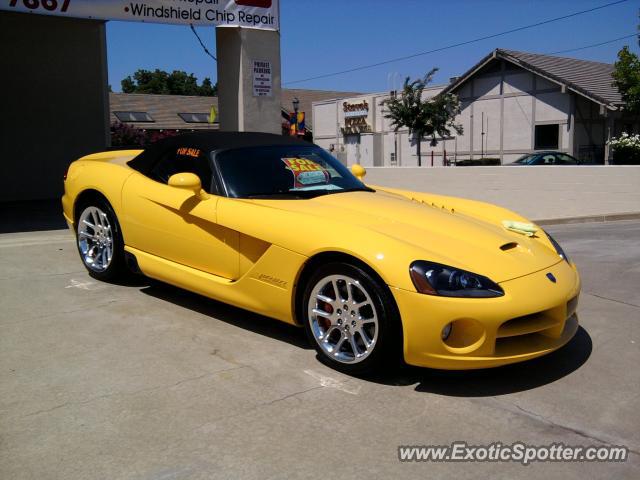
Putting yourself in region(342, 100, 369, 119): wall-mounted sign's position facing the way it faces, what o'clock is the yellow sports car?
The yellow sports car is roughly at 12 o'clock from the wall-mounted sign.

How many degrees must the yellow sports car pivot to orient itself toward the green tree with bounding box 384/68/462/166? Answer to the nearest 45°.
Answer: approximately 135° to its left

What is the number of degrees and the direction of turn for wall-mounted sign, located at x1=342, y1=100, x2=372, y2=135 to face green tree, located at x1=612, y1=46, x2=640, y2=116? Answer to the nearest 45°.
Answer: approximately 45° to its left

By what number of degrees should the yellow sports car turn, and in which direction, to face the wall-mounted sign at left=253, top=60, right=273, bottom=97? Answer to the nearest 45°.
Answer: approximately 135° to its left

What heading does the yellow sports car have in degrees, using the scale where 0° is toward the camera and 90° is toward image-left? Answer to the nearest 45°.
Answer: approximately 315°

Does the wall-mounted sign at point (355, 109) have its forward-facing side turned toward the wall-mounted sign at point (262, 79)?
yes

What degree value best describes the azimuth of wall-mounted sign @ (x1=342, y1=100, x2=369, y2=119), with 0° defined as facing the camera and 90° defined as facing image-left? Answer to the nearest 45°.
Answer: approximately 0°
